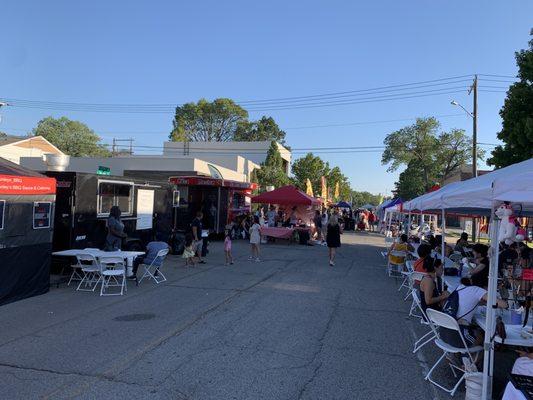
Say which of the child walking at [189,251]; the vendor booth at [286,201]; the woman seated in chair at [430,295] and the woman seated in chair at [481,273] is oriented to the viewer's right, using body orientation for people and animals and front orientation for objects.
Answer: the woman seated in chair at [430,295]

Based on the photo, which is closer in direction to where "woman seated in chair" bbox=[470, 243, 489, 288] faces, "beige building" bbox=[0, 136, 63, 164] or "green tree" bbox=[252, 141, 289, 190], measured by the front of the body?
the beige building

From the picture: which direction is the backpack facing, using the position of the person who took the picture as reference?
facing to the left of the viewer

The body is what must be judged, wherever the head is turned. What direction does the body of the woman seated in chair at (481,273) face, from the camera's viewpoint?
to the viewer's left

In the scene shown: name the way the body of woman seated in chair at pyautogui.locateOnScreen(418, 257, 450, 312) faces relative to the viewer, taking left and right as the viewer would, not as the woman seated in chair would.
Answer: facing to the right of the viewer

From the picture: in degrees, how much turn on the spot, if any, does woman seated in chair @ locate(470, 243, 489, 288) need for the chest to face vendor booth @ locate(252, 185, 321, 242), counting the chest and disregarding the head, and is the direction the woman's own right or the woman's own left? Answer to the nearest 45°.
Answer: approximately 45° to the woman's own right
